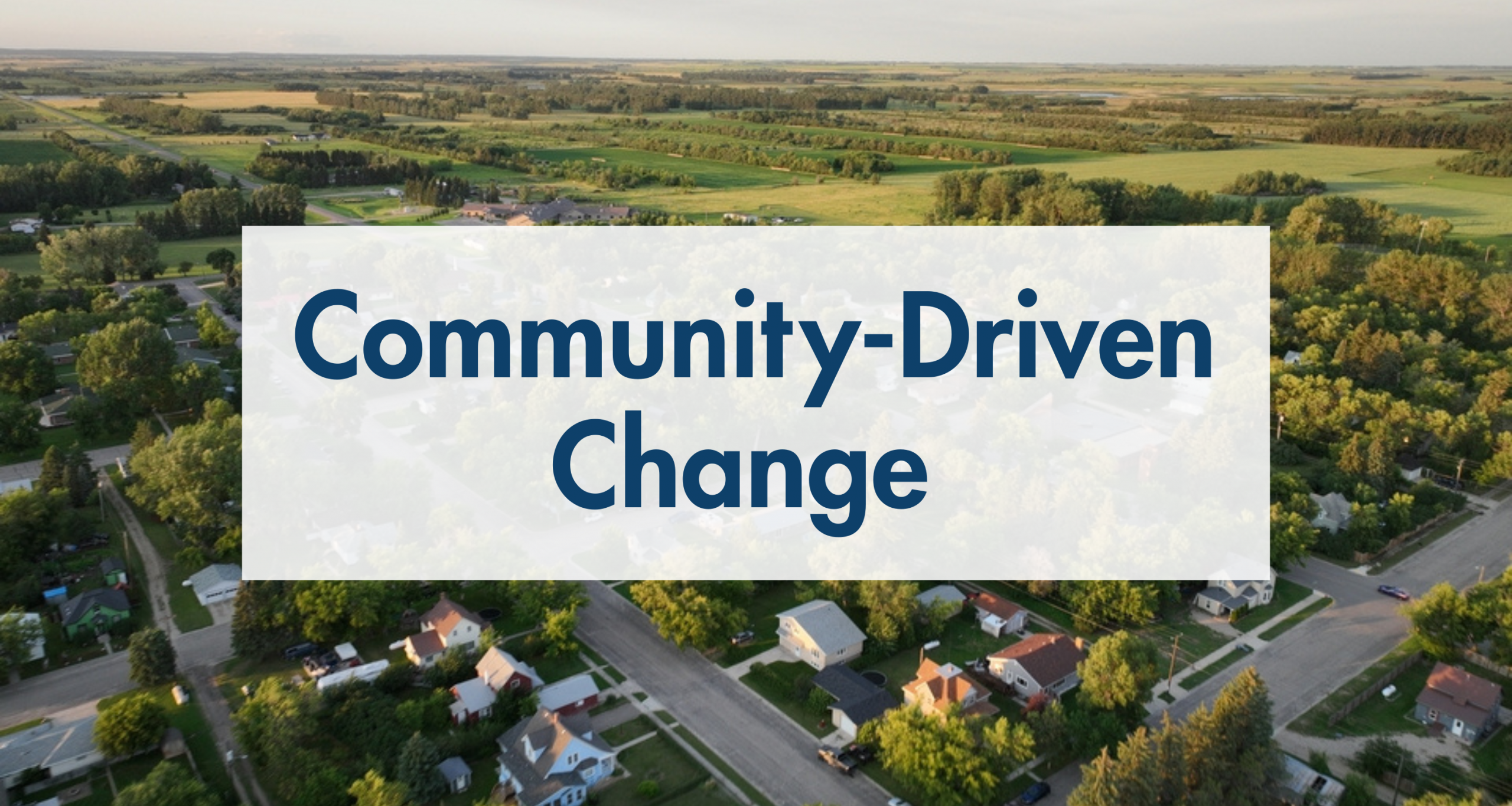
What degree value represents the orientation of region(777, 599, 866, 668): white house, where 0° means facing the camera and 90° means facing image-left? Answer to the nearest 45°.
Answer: approximately 45°

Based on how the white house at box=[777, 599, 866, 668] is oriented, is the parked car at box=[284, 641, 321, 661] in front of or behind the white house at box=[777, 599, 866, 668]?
in front

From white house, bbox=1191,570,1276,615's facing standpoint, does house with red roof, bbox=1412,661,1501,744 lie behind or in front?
in front

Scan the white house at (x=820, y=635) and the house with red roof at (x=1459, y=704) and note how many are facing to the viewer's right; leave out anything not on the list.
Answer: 0

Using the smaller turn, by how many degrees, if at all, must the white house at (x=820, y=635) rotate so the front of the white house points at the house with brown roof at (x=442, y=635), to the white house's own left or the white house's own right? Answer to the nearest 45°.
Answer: approximately 45° to the white house's own right

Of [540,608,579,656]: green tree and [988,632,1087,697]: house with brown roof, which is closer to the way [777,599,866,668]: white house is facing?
the green tree
